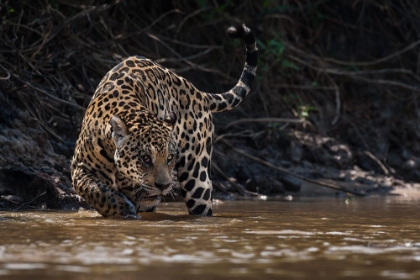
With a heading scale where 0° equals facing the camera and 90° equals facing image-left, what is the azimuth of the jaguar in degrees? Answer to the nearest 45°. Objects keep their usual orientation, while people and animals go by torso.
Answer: approximately 45°
